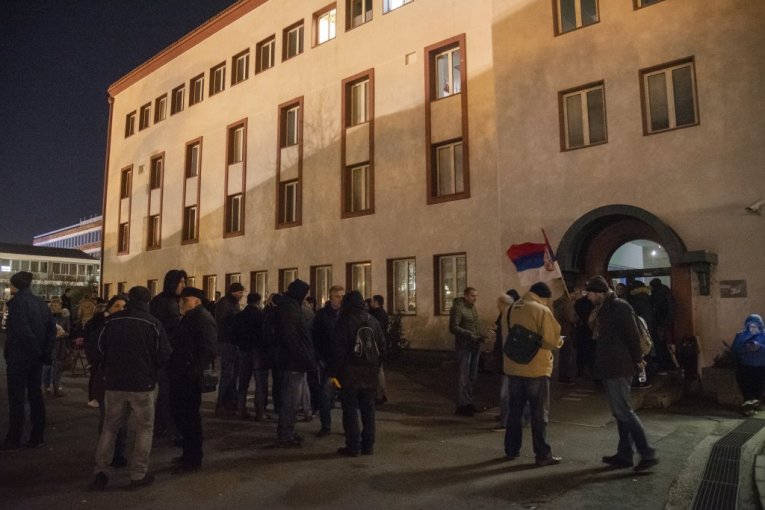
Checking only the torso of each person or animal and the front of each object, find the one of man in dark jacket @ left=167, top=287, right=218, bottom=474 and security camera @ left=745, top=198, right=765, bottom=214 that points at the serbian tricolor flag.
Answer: the security camera

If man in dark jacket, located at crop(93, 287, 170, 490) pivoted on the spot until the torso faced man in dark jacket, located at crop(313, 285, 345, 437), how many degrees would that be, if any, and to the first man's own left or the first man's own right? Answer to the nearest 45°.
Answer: approximately 45° to the first man's own right

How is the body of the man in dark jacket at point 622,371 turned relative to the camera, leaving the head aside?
to the viewer's left

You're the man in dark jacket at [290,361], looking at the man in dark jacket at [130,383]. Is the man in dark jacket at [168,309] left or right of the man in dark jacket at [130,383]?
right

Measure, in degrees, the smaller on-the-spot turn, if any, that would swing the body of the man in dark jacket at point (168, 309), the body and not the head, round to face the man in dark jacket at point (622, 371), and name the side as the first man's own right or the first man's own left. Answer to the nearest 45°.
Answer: approximately 45° to the first man's own right

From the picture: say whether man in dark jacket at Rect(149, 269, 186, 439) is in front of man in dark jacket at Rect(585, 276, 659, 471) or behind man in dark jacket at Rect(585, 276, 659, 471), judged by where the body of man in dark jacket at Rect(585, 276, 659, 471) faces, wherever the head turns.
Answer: in front

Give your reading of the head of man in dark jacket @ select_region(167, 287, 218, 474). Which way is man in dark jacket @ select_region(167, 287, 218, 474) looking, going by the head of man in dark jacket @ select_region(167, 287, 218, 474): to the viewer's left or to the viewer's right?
to the viewer's left

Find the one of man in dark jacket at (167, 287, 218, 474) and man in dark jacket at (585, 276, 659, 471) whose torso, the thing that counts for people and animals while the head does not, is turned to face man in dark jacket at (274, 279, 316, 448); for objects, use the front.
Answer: man in dark jacket at (585, 276, 659, 471)

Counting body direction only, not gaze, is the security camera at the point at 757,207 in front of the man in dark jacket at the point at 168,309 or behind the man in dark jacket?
in front

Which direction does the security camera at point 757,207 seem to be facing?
to the viewer's left

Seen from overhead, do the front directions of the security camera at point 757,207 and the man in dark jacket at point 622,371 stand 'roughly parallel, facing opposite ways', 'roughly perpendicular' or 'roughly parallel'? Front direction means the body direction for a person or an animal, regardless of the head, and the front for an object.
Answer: roughly parallel
